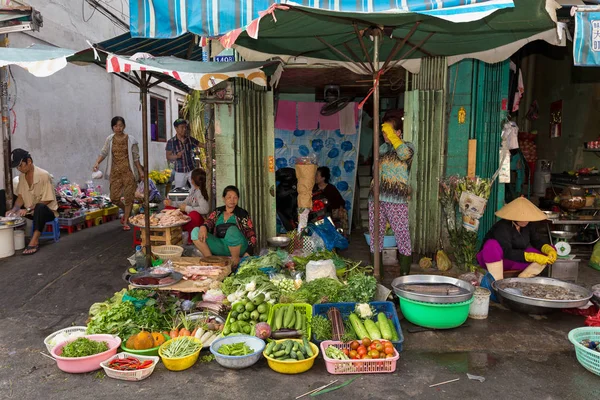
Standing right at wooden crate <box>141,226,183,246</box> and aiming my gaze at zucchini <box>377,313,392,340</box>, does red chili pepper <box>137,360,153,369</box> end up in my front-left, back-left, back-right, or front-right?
front-right

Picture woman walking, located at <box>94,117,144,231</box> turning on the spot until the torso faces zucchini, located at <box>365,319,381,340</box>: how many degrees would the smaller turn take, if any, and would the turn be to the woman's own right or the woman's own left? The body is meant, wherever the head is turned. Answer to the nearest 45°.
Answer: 0° — they already face it

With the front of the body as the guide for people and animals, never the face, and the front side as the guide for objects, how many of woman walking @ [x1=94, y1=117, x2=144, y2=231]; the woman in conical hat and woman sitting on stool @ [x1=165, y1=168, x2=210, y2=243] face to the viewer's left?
1

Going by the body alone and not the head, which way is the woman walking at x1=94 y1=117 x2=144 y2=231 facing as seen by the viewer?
toward the camera

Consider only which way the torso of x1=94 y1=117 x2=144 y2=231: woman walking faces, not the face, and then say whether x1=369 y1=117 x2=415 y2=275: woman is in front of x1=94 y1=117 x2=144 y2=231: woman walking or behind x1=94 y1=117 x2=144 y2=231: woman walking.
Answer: in front

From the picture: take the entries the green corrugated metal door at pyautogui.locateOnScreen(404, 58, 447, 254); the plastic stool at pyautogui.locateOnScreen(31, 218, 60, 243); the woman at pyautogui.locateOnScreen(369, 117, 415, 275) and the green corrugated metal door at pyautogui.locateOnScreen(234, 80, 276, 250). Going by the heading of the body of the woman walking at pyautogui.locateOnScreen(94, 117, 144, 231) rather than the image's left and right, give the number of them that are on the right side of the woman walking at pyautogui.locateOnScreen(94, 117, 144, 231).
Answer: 1

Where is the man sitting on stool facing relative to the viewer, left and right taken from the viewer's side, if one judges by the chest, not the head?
facing the viewer and to the left of the viewer

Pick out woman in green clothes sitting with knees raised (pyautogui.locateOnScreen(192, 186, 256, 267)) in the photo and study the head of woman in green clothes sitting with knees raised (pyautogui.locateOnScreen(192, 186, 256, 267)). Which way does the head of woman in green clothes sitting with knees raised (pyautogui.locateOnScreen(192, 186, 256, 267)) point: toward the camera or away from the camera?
toward the camera

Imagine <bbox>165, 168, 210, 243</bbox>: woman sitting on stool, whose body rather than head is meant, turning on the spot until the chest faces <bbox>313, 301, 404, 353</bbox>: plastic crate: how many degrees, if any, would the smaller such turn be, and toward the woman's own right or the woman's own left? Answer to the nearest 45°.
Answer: approximately 90° to the woman's own left

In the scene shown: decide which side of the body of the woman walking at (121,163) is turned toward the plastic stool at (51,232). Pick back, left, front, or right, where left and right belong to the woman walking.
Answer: right

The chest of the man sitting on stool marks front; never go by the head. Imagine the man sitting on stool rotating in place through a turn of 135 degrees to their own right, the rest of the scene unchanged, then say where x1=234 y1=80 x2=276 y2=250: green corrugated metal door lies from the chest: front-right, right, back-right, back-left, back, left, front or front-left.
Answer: back-right

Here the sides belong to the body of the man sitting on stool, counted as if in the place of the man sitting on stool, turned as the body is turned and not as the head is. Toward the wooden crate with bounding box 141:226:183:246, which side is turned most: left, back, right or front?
left
